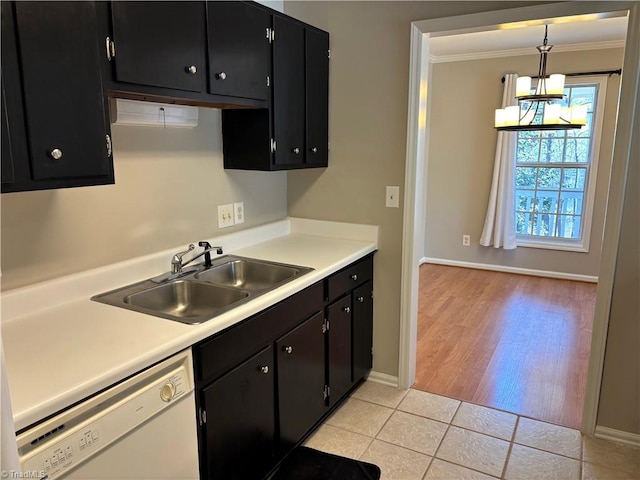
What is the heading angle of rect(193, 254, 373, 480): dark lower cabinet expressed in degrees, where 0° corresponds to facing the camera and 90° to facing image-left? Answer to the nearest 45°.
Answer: approximately 315°

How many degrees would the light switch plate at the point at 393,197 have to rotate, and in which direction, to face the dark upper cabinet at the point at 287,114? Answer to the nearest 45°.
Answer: approximately 45° to its right

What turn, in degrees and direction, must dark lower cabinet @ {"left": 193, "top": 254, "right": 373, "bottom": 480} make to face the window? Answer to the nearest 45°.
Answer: approximately 90° to its left

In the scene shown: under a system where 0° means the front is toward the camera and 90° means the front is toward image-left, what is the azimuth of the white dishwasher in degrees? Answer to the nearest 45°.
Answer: approximately 315°

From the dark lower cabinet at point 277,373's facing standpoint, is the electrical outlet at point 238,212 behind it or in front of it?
behind

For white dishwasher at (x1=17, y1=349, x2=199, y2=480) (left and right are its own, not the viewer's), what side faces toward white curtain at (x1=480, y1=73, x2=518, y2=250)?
left

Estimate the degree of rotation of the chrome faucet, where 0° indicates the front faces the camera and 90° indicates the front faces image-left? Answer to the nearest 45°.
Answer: approximately 315°
